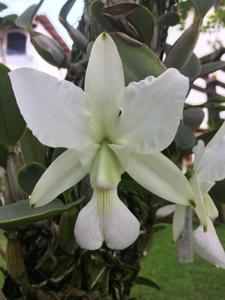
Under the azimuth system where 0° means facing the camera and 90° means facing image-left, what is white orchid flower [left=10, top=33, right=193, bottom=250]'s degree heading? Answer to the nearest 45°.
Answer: approximately 0°
